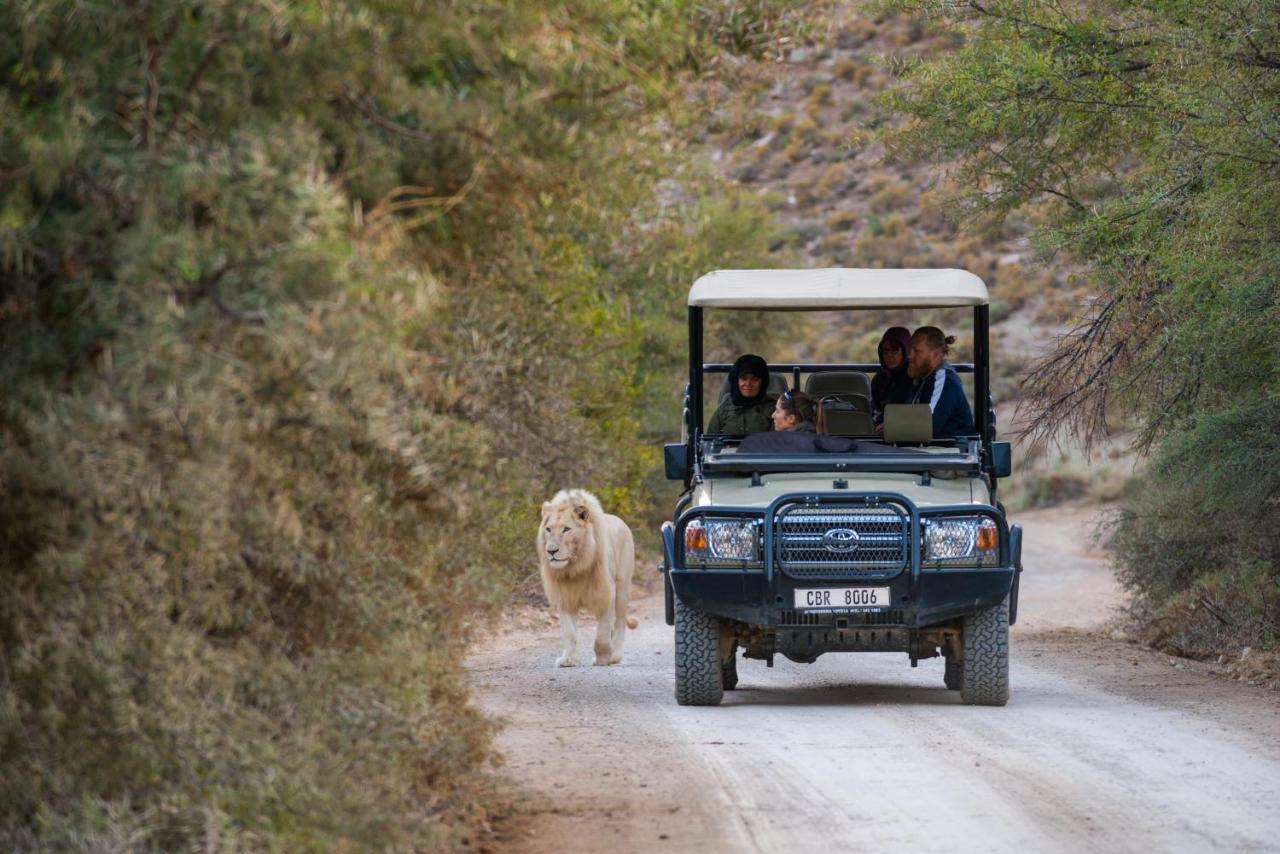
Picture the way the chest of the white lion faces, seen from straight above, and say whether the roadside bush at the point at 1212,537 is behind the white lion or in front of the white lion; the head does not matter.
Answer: behind

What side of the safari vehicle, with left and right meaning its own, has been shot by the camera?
front

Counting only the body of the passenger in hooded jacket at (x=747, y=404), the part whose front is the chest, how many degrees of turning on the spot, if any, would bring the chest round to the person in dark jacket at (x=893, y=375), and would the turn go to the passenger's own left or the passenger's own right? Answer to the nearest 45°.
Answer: approximately 90° to the passenger's own left

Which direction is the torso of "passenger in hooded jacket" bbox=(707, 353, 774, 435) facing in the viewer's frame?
toward the camera

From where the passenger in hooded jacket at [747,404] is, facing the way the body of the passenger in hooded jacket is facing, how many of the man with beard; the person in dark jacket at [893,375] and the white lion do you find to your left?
2

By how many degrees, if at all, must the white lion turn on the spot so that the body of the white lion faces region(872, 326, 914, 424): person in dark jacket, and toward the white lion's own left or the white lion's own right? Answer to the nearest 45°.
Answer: approximately 90° to the white lion's own left

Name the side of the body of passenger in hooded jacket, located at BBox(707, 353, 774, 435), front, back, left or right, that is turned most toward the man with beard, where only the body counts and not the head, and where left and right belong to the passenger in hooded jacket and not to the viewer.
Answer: left
